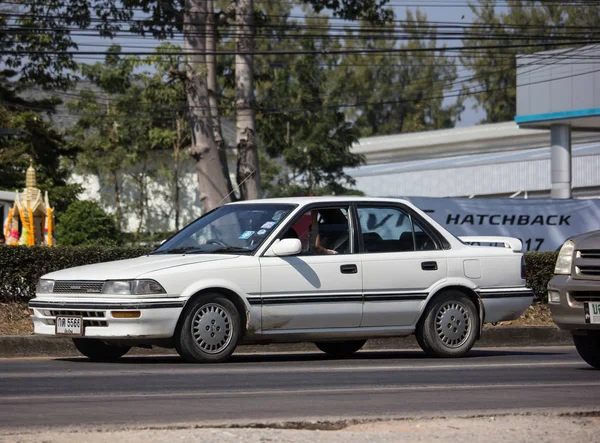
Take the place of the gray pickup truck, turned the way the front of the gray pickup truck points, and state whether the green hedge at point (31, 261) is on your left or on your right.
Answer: on your right

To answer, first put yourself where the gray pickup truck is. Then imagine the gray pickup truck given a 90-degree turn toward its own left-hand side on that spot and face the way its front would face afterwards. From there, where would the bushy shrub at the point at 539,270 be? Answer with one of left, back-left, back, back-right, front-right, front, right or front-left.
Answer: back-left

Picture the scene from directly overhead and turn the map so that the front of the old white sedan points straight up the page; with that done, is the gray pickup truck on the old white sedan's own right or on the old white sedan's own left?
on the old white sedan's own left

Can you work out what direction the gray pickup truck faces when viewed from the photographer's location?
facing the viewer and to the left of the viewer

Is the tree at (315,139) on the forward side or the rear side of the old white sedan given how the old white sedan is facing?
on the rear side

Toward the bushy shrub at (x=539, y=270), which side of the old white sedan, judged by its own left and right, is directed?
back

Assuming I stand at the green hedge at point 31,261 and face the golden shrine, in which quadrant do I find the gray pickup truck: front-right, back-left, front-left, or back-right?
back-right

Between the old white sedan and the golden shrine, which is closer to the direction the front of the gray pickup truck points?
the old white sedan

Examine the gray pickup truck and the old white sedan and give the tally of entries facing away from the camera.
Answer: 0

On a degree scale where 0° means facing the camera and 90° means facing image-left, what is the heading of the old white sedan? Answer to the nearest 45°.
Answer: approximately 45°
